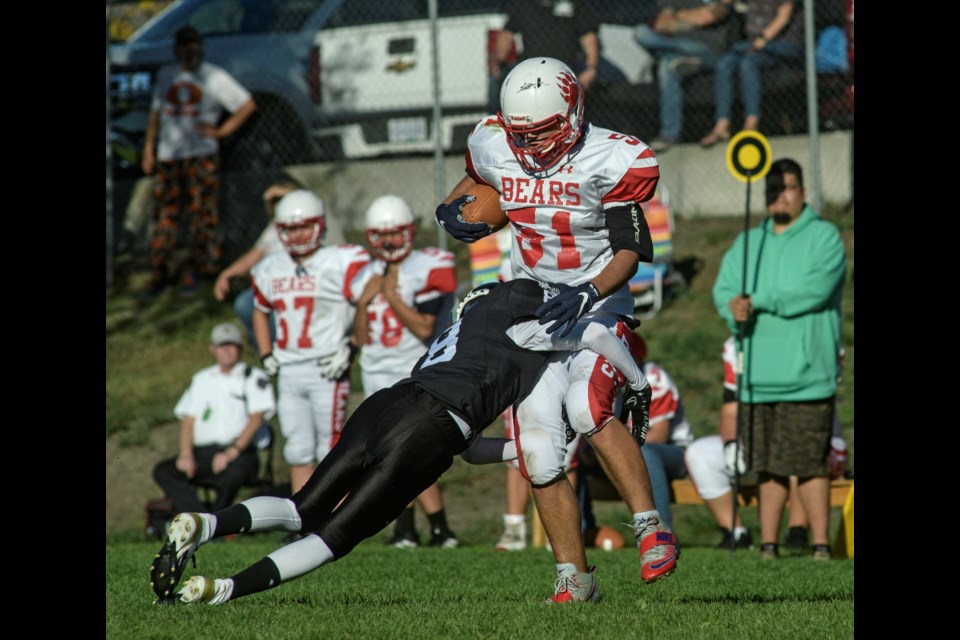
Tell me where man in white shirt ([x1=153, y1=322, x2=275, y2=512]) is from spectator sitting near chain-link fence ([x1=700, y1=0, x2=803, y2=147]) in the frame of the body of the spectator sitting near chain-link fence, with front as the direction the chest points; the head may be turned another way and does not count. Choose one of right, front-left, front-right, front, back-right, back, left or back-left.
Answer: front

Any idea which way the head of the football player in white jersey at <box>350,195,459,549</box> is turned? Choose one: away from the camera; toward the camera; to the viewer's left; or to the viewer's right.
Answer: toward the camera

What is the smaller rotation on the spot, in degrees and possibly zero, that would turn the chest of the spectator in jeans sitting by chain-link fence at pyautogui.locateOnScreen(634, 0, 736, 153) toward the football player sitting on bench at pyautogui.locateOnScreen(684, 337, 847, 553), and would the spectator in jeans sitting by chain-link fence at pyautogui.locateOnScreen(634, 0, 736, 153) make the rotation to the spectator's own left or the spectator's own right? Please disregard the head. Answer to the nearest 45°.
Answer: approximately 45° to the spectator's own left

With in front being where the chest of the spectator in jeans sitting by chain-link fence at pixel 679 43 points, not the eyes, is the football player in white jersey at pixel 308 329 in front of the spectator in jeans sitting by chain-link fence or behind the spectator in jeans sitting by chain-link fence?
in front

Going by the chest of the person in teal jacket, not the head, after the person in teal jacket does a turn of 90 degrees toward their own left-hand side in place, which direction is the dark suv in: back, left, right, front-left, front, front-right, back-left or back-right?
back-left

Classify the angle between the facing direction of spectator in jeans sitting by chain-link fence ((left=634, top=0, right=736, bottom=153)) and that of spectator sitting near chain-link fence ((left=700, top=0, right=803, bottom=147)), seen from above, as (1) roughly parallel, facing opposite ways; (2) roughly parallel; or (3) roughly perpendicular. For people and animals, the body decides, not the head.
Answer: roughly parallel

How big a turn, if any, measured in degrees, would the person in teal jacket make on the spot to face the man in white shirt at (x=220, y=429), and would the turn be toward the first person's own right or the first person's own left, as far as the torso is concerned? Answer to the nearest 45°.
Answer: approximately 90° to the first person's own right

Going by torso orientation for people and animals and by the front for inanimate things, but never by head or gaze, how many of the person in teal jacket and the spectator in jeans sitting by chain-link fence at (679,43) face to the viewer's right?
0

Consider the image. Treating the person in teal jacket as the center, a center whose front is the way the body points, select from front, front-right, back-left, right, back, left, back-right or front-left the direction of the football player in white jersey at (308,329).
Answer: right

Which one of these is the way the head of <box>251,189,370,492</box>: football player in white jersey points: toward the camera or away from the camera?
toward the camera

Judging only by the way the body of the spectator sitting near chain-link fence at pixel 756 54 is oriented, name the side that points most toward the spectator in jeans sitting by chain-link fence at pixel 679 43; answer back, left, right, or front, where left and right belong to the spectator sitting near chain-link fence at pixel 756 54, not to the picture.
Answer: right

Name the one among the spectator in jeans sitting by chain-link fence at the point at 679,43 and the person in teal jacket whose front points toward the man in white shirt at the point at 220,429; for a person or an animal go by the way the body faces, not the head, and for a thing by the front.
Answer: the spectator in jeans sitting by chain-link fence

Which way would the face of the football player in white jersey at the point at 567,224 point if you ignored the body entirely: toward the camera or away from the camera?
toward the camera

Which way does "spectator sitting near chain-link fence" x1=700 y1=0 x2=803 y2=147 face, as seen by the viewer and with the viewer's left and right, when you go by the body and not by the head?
facing the viewer and to the left of the viewer

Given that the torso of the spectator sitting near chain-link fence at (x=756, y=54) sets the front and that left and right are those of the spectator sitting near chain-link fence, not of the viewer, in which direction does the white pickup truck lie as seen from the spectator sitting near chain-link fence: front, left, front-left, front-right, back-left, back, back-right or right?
front-right

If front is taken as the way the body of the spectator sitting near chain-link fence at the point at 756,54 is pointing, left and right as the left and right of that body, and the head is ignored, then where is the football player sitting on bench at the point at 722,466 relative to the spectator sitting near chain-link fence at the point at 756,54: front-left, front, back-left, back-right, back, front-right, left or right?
front-left

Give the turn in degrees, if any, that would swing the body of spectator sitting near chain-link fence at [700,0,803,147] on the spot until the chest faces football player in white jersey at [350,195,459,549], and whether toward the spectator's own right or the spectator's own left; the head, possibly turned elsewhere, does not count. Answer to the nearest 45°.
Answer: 0° — they already face them
